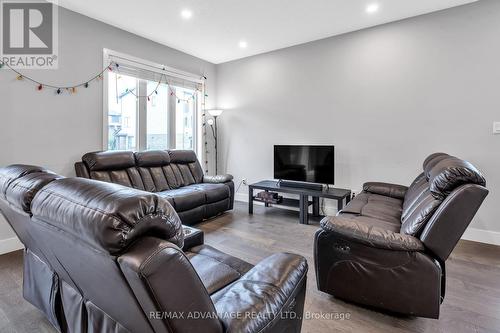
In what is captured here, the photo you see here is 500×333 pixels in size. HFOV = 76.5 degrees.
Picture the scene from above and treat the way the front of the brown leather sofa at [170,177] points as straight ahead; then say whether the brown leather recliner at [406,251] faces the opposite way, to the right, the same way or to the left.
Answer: the opposite way

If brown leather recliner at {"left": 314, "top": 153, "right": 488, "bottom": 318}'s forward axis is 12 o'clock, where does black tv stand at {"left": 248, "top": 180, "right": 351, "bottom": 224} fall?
The black tv stand is roughly at 2 o'clock from the brown leather recliner.

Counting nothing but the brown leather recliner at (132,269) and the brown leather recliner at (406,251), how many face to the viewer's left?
1

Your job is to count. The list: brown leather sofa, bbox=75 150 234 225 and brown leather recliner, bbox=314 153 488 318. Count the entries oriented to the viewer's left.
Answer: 1

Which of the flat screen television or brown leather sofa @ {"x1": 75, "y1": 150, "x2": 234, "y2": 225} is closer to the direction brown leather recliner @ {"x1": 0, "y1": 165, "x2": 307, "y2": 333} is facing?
the flat screen television

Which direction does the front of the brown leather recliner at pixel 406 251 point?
to the viewer's left

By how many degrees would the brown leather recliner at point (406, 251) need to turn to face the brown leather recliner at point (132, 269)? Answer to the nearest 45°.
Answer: approximately 45° to its left

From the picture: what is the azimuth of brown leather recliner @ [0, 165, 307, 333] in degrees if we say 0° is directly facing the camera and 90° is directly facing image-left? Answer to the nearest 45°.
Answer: approximately 225°

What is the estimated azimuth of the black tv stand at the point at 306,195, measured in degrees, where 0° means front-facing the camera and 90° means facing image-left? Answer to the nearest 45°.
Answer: approximately 45°
